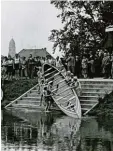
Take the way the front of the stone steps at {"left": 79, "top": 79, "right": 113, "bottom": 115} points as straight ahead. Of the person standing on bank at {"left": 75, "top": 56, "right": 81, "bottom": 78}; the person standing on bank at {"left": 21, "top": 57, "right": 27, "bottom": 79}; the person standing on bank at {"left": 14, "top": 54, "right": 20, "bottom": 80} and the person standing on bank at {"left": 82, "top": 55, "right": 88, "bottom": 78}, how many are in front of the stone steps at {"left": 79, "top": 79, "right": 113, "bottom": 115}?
0

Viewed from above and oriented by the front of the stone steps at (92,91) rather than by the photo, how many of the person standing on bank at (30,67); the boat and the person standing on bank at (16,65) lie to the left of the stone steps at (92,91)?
0

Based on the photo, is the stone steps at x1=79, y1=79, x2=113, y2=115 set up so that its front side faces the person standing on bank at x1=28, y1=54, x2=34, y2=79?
no

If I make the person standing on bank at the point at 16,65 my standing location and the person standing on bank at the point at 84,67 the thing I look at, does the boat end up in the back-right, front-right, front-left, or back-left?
front-right

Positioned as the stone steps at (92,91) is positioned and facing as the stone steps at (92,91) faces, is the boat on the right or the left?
on its right

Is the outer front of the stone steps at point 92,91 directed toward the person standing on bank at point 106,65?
no

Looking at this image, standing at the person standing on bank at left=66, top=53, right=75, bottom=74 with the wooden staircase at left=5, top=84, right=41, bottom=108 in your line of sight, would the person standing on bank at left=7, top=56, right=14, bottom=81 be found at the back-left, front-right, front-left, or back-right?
front-right

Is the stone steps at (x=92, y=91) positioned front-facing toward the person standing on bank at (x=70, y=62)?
no

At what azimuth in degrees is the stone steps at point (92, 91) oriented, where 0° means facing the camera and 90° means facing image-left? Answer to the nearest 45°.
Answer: approximately 0°

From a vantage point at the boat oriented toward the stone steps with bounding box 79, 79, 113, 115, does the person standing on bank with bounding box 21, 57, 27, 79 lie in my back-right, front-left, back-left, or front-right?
back-left

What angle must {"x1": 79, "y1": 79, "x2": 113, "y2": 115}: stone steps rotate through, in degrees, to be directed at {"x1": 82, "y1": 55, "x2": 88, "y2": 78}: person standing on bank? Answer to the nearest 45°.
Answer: approximately 180°

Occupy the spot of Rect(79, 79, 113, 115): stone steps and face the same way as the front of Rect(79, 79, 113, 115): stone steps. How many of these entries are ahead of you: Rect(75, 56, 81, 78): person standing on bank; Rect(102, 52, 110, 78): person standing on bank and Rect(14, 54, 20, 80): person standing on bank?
0

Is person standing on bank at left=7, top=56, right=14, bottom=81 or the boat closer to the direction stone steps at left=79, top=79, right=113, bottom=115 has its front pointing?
the boat
